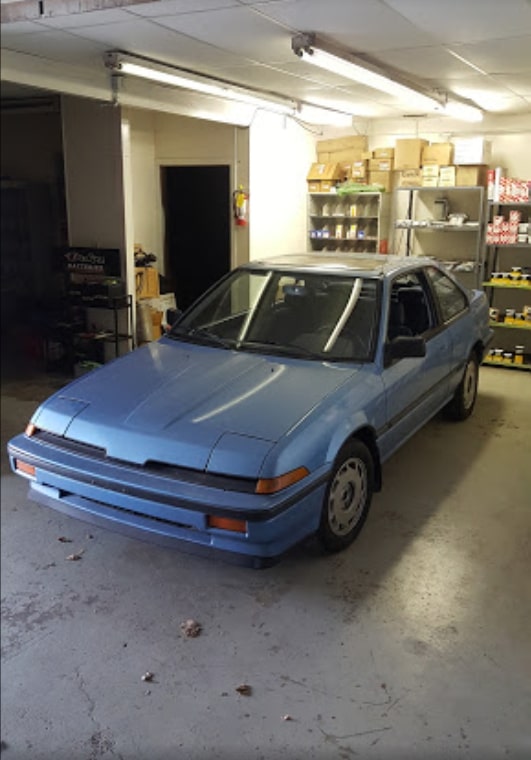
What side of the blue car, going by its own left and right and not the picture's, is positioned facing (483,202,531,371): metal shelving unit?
back

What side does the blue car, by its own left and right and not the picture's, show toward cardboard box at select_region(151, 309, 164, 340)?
right

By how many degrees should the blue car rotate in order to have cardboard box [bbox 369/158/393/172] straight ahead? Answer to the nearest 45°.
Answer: approximately 135° to its right

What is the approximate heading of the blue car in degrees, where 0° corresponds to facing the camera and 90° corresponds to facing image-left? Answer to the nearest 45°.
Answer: approximately 45°

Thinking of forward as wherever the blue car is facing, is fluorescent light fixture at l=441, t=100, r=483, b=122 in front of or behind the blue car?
behind

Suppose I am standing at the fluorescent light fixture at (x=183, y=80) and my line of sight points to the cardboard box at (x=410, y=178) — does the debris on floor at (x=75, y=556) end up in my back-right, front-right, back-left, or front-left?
back-right

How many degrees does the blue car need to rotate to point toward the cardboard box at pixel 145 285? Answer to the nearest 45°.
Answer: approximately 90° to its right

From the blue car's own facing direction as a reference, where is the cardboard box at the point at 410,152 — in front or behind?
behind

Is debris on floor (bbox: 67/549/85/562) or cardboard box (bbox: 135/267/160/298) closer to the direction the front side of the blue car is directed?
the debris on floor

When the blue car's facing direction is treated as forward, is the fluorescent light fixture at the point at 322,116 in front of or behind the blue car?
behind

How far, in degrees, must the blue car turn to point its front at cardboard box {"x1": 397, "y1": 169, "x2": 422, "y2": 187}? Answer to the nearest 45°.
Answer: approximately 135° to its right

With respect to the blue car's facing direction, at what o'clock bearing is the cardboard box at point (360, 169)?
The cardboard box is roughly at 5 o'clock from the blue car.

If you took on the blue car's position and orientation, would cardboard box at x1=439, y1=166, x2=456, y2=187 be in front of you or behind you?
behind
